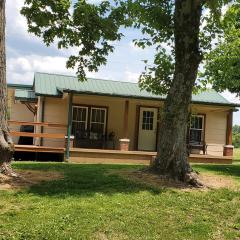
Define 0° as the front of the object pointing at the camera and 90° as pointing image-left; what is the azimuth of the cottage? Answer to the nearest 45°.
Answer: approximately 0°
